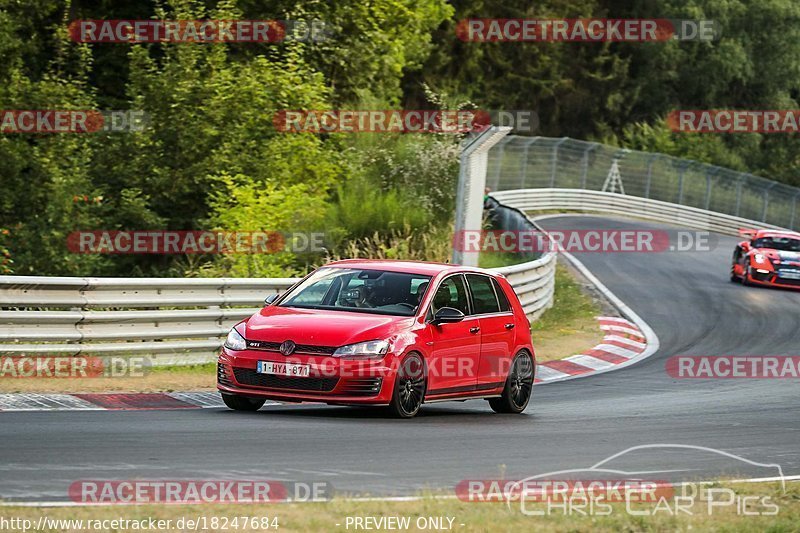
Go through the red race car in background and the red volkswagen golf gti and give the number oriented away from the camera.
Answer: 0

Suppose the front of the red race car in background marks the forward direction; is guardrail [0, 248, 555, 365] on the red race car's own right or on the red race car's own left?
on the red race car's own right

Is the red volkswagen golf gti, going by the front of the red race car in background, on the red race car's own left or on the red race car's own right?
on the red race car's own right

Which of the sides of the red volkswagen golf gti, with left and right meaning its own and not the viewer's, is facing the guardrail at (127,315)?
right

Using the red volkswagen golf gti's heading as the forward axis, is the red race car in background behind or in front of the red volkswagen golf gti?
behind

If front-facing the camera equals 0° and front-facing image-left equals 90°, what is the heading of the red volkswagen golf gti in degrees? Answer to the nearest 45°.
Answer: approximately 45°

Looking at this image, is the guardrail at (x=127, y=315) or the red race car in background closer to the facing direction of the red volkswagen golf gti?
the guardrail
